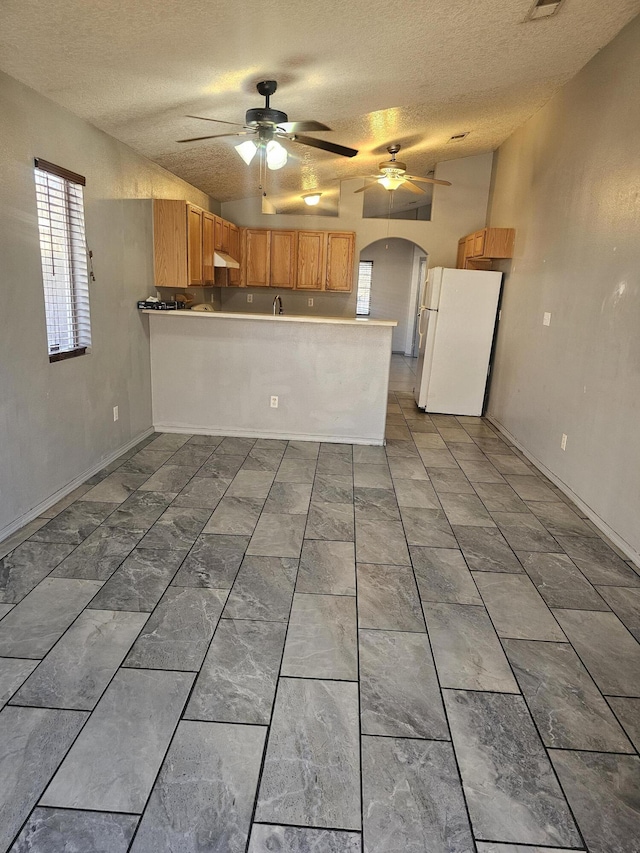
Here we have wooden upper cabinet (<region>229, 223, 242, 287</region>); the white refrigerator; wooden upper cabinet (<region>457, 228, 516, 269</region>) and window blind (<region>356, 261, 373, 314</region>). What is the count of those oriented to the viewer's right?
1

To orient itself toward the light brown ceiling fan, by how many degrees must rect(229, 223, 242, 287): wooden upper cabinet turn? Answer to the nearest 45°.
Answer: approximately 45° to its right

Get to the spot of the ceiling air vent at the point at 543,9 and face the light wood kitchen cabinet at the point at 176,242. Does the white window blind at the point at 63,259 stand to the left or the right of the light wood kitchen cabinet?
left

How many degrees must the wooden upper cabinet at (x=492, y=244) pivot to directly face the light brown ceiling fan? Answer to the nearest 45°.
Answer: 0° — it already faces it

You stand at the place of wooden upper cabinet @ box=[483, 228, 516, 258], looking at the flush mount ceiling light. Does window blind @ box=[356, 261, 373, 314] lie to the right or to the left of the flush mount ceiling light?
right

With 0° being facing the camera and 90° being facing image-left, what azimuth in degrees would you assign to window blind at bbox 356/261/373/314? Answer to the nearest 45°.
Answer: approximately 0°

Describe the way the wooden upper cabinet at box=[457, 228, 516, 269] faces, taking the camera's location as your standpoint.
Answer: facing to the left of the viewer

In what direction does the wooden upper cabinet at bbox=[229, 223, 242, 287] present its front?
to the viewer's right

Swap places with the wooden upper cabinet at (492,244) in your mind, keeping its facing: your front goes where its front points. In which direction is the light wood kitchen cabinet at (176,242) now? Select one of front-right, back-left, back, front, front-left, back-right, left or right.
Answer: front-left
